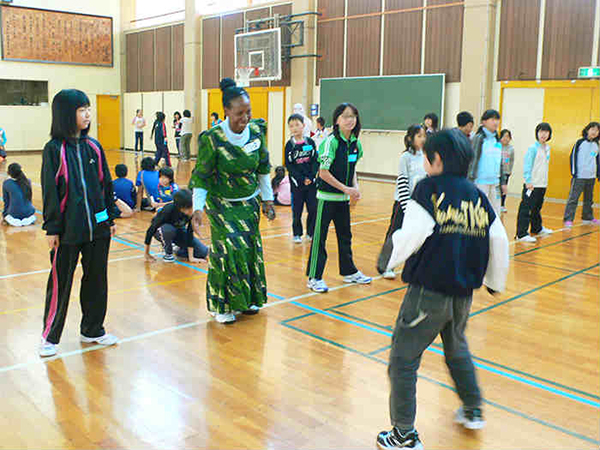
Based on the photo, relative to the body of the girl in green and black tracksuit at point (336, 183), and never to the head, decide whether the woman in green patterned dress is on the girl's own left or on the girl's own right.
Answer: on the girl's own right

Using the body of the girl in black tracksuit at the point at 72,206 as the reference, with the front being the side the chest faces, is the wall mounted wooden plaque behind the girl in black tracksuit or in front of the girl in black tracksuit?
behind

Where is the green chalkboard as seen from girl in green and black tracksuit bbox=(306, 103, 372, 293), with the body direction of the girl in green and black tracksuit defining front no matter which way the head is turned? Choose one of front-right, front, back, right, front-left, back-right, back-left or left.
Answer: back-left

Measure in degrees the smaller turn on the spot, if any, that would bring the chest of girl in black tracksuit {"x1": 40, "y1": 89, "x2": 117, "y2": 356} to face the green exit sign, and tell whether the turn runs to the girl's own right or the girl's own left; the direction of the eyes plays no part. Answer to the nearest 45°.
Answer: approximately 90° to the girl's own left

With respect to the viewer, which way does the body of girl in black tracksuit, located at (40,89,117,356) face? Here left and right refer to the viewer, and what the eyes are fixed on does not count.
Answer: facing the viewer and to the right of the viewer

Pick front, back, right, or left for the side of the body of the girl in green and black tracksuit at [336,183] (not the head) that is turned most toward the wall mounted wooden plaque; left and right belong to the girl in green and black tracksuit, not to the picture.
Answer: back

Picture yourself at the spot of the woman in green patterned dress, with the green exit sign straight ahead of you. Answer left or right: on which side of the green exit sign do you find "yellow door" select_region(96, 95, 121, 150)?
left

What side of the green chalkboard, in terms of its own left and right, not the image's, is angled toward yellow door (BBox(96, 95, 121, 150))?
right

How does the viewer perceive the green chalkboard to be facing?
facing the viewer and to the left of the viewer

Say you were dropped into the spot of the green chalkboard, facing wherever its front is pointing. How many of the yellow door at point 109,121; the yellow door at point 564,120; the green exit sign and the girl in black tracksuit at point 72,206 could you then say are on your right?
1

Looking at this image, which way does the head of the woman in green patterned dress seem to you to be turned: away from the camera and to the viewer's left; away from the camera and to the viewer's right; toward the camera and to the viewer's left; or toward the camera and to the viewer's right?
toward the camera and to the viewer's right

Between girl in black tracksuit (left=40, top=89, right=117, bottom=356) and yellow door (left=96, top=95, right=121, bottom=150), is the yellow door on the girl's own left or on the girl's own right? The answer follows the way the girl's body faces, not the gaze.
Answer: on the girl's own left

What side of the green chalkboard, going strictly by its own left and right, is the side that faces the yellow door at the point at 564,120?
left
